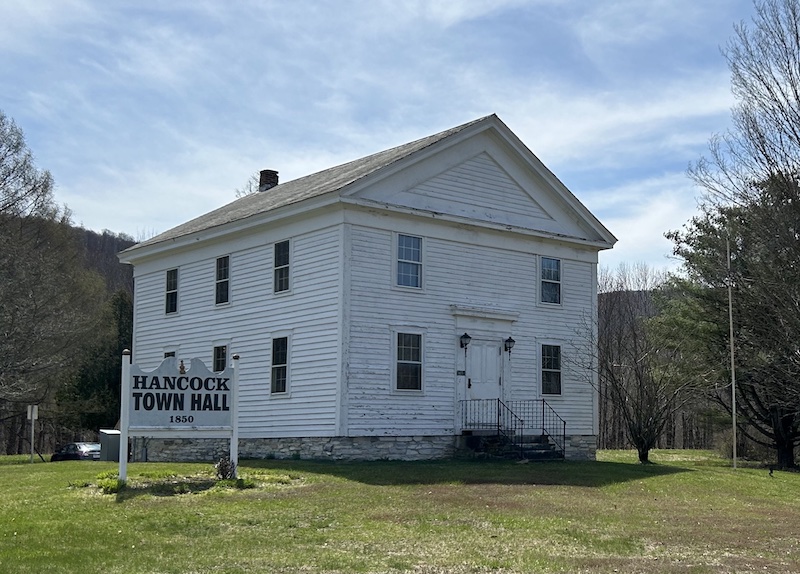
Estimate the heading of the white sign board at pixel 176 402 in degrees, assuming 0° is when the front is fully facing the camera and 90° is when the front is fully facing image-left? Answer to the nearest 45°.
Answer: approximately 0°

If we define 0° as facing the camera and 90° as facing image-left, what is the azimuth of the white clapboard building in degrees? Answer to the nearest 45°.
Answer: approximately 315°

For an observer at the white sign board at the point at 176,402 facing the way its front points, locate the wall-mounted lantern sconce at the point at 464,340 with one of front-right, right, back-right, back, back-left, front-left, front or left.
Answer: back-left

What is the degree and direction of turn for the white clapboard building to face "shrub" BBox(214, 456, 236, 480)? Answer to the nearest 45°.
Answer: approximately 45° to its right

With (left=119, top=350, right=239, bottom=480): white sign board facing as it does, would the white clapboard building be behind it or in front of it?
behind

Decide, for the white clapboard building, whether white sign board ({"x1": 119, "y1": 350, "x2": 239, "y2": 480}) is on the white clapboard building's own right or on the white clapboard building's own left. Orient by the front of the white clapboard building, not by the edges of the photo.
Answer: on the white clapboard building's own right
